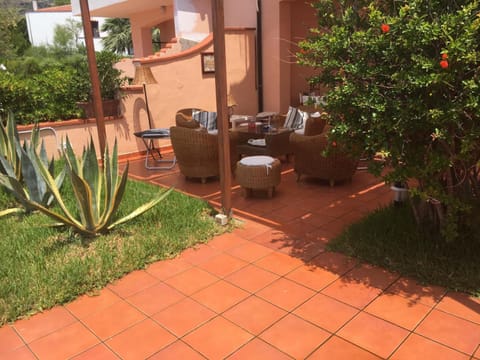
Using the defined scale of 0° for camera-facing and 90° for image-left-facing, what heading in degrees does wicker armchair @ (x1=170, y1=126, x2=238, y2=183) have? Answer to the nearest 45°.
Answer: approximately 225°

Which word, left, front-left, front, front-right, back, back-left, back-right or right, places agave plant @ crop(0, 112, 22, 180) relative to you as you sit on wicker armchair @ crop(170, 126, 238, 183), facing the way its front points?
back-left

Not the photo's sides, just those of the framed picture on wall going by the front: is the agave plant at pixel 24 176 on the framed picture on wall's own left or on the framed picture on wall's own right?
on the framed picture on wall's own right

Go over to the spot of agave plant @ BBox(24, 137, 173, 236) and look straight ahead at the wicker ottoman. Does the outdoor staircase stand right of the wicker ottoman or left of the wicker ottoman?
left

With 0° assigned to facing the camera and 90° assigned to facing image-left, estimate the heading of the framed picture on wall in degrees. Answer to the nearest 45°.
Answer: approximately 315°

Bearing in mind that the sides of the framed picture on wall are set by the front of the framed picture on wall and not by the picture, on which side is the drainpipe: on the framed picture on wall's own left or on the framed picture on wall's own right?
on the framed picture on wall's own left

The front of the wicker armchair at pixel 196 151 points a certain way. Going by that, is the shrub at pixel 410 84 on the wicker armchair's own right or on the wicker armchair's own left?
on the wicker armchair's own right

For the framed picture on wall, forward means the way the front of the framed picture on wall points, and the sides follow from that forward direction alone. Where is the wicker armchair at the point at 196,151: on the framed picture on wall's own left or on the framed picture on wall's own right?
on the framed picture on wall's own right

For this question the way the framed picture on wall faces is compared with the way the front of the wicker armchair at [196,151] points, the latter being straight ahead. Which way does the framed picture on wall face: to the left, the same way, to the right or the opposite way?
to the right
